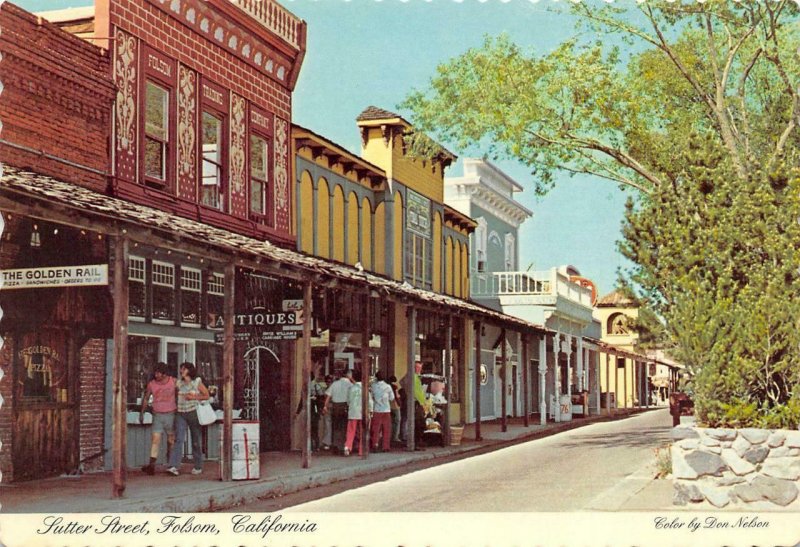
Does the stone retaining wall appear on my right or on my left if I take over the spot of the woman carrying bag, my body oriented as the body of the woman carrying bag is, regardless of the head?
on my left

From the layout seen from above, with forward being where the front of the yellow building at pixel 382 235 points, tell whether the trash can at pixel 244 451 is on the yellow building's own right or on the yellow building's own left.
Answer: on the yellow building's own right

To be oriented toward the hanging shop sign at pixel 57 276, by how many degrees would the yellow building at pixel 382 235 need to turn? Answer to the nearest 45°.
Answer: approximately 45° to its right

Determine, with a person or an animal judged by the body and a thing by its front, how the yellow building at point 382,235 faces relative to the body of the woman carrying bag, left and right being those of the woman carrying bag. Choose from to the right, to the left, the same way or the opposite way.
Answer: to the left

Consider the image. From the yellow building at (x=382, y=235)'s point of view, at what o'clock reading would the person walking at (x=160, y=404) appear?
The person walking is roughly at 2 o'clock from the yellow building.

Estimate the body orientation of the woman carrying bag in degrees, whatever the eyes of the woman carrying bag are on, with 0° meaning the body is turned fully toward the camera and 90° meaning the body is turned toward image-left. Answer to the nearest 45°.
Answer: approximately 45°

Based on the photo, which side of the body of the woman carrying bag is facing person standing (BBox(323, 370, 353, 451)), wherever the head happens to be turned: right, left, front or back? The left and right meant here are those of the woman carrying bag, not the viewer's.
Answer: back

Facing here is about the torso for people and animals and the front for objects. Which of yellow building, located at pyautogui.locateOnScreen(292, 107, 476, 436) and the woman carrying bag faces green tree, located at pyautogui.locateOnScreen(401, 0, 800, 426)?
the yellow building
